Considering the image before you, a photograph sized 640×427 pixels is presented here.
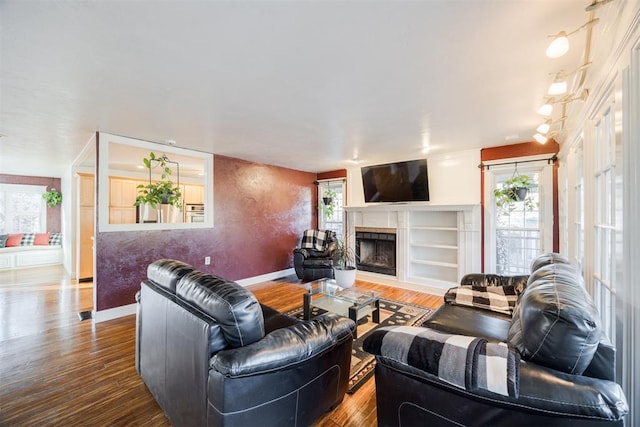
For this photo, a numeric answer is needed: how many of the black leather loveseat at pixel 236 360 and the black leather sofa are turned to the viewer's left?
1

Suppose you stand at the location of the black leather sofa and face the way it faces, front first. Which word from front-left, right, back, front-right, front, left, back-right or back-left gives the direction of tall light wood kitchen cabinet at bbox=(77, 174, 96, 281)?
front

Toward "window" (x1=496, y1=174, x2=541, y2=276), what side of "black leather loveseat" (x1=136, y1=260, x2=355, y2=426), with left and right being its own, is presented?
front

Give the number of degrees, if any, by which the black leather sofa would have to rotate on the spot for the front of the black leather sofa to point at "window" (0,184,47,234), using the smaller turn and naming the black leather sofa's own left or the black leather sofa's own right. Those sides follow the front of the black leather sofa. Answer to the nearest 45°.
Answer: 0° — it already faces it

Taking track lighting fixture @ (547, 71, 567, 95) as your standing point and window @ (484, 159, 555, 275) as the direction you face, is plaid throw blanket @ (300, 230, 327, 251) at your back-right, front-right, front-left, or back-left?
front-left

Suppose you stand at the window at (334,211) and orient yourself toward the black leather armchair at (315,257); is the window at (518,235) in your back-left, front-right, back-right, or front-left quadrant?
front-left

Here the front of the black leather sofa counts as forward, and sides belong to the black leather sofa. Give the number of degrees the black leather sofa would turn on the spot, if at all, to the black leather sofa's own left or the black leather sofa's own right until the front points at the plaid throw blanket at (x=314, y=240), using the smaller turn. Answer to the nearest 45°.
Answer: approximately 45° to the black leather sofa's own right

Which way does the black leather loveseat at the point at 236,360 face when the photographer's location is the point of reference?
facing away from the viewer and to the right of the viewer

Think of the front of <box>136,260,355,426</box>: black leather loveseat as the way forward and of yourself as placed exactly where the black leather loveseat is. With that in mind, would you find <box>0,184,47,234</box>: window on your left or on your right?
on your left

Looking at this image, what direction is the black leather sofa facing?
to the viewer's left

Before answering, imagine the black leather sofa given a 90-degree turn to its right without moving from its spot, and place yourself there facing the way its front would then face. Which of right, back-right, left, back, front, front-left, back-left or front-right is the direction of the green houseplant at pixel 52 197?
left

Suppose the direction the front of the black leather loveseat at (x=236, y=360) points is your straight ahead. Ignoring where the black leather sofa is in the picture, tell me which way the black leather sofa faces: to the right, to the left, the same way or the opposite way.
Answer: to the left

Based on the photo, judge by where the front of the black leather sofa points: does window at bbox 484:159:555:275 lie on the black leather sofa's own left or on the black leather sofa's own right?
on the black leather sofa's own right

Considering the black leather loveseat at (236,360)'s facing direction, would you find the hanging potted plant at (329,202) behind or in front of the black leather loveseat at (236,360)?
in front

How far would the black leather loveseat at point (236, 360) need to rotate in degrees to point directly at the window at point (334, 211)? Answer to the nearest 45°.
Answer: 0° — it already faces it

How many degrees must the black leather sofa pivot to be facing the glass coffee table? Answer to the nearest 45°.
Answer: approximately 45° to its right

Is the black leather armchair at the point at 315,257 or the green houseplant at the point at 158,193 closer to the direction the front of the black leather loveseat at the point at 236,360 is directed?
the black leather armchair
